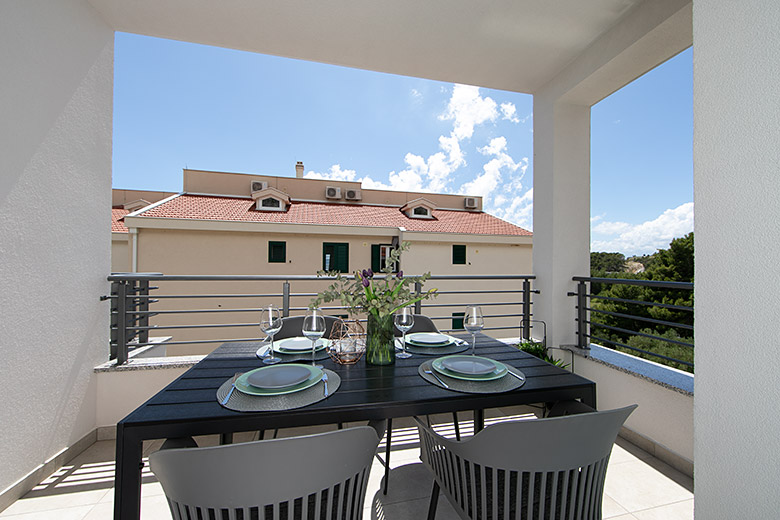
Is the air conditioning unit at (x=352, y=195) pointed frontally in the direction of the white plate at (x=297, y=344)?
yes

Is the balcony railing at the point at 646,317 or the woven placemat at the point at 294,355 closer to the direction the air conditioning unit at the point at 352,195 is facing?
the woven placemat

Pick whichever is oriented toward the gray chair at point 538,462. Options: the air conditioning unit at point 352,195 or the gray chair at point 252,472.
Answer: the air conditioning unit

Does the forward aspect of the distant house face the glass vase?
yes

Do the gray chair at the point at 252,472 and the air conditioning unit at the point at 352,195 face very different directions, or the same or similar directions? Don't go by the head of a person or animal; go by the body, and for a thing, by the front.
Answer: very different directions

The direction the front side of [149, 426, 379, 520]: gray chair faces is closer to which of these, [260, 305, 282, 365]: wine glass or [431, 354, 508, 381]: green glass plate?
the wine glass

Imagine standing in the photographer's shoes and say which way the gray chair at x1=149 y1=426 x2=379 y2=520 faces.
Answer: facing away from the viewer
